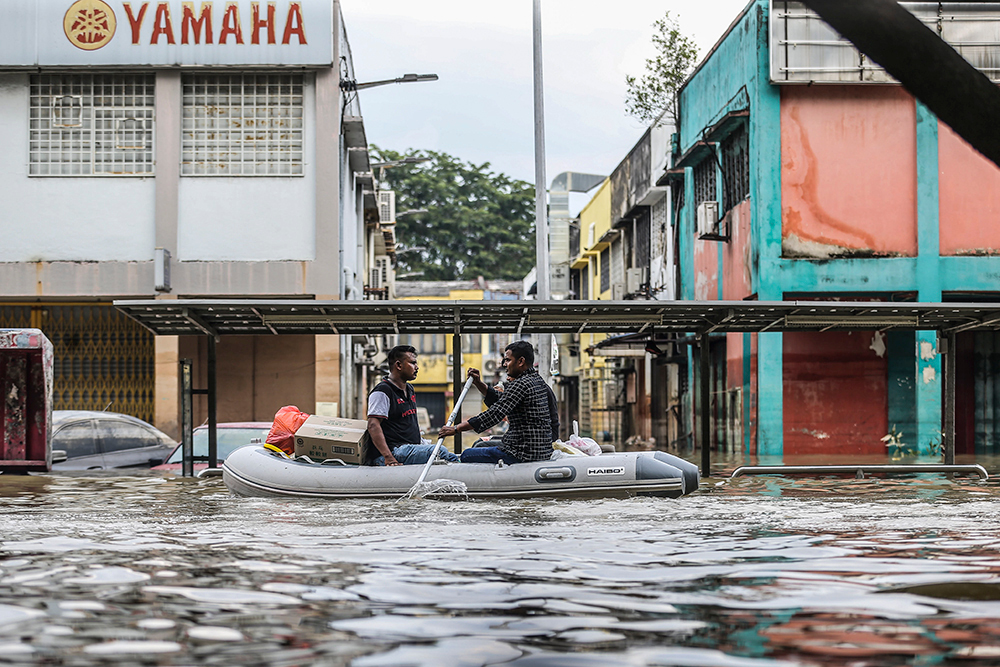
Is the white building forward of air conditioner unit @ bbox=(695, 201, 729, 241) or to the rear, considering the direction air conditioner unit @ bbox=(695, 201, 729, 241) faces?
forward

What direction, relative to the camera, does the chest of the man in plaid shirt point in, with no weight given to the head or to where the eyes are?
to the viewer's left

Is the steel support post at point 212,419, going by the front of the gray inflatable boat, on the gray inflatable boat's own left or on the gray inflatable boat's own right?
on the gray inflatable boat's own right

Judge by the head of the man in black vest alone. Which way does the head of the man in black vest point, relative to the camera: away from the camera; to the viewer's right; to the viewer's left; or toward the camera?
to the viewer's right

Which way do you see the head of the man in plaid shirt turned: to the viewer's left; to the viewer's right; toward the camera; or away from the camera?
to the viewer's left

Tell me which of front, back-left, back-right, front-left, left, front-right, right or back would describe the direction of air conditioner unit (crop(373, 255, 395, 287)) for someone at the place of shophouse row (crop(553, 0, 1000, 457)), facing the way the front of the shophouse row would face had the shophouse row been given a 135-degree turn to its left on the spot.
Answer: back

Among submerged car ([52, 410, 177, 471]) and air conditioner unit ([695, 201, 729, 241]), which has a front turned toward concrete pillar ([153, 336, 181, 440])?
the air conditioner unit

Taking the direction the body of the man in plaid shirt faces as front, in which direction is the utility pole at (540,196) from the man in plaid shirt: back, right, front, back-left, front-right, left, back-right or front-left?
right

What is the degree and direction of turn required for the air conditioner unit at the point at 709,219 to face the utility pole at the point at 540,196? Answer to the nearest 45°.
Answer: approximately 45° to its left

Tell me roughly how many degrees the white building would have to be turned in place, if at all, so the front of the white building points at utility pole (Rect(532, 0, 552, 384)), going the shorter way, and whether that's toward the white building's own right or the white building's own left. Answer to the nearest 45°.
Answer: approximately 45° to the white building's own left

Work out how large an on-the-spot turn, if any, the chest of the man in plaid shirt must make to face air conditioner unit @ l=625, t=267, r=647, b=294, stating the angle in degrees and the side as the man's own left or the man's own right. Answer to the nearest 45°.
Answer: approximately 90° to the man's own right

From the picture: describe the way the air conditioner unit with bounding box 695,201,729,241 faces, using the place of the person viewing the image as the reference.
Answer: facing to the left of the viewer

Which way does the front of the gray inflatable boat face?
to the viewer's left
